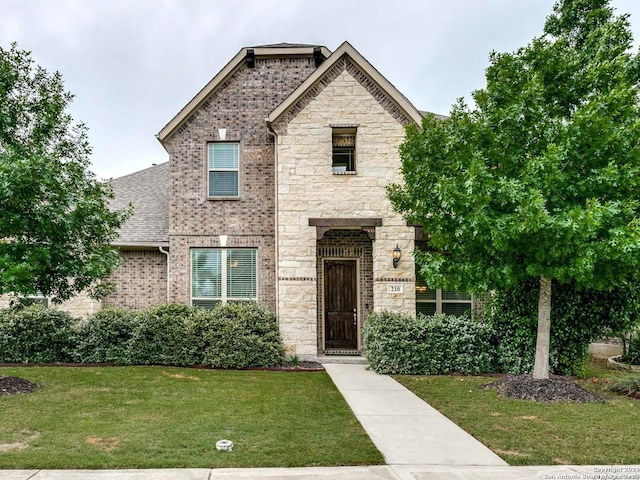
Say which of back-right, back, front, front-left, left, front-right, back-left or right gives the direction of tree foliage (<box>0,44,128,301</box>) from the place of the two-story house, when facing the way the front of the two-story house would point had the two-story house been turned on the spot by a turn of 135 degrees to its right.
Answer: left

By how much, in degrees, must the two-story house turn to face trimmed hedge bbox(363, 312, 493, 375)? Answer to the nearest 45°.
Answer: approximately 45° to its left

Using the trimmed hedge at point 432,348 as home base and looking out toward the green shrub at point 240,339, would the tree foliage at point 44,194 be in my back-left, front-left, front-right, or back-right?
front-left

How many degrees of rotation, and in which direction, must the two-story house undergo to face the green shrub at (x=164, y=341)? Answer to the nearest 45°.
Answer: approximately 45° to its right

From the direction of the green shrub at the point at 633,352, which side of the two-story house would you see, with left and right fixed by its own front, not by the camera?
left

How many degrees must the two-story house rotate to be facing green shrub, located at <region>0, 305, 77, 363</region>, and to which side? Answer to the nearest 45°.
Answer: approximately 90° to its right

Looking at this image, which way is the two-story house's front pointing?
toward the camera
